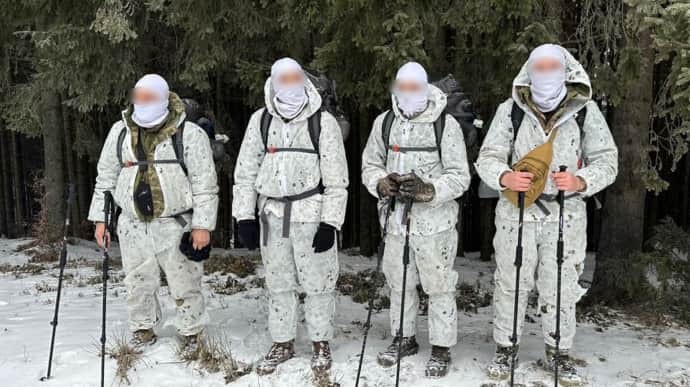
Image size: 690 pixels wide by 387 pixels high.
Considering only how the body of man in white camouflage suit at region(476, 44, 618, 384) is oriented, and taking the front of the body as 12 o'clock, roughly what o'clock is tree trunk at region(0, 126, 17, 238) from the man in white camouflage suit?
The tree trunk is roughly at 4 o'clock from the man in white camouflage suit.

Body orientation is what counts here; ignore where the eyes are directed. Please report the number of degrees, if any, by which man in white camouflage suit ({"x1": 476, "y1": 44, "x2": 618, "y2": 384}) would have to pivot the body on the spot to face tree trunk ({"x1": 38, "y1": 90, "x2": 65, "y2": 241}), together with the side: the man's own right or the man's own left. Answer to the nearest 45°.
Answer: approximately 135° to the man's own right

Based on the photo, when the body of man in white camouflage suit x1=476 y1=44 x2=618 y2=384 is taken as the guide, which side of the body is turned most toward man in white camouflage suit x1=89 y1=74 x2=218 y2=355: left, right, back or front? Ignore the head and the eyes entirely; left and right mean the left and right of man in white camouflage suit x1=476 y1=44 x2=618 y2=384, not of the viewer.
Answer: right

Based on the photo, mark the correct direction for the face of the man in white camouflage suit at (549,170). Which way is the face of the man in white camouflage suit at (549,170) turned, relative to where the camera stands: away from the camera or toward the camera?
toward the camera

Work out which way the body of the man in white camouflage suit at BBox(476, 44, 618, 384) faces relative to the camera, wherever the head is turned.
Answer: toward the camera

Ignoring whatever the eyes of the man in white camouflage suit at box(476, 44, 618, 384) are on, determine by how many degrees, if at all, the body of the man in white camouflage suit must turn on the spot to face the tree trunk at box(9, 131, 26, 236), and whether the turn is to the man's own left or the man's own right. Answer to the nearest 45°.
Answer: approximately 135° to the man's own right

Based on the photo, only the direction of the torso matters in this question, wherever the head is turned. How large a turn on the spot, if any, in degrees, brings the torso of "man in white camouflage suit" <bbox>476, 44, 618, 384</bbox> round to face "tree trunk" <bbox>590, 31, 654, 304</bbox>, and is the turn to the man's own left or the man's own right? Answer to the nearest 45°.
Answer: approximately 180°

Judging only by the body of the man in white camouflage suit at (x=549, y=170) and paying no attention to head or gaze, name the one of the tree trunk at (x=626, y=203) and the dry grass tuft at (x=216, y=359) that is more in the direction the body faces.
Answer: the dry grass tuft

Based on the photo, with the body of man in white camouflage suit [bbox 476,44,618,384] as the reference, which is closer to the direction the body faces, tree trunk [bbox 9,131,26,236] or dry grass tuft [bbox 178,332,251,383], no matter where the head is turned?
the dry grass tuft

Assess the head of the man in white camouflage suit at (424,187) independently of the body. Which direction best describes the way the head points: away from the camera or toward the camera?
toward the camera

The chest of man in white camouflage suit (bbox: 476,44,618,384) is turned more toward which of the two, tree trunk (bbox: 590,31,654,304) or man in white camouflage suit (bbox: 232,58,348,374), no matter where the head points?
the man in white camouflage suit

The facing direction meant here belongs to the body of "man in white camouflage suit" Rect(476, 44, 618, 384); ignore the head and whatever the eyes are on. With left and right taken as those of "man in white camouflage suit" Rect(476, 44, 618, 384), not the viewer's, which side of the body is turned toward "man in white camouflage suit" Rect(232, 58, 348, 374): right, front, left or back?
right

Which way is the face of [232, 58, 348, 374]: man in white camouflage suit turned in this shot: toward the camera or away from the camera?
toward the camera

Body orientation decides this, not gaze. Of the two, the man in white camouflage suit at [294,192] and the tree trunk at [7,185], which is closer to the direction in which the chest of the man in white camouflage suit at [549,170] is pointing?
the man in white camouflage suit
